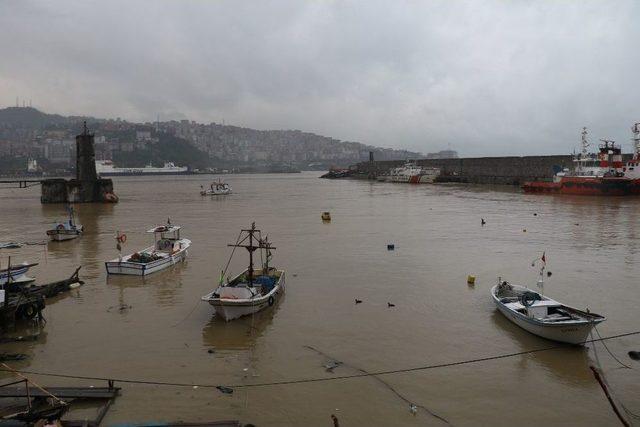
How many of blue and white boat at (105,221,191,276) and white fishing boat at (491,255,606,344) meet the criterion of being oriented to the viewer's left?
0

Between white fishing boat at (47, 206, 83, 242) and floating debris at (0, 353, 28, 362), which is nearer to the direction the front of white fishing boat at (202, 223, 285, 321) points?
the floating debris

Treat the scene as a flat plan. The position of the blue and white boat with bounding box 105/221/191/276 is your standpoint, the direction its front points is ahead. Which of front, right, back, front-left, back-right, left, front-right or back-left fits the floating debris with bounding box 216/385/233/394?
back-right

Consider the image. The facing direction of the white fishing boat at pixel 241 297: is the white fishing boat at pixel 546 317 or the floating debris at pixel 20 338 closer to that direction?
the floating debris

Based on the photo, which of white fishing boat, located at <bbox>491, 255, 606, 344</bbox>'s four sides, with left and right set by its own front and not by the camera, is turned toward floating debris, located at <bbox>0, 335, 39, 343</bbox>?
right

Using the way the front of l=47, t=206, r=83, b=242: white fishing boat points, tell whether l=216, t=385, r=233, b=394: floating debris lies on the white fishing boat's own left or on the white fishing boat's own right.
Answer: on the white fishing boat's own left

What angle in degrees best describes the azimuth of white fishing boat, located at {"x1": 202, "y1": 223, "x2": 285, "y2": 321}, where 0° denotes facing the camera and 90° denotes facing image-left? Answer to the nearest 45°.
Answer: approximately 45°
